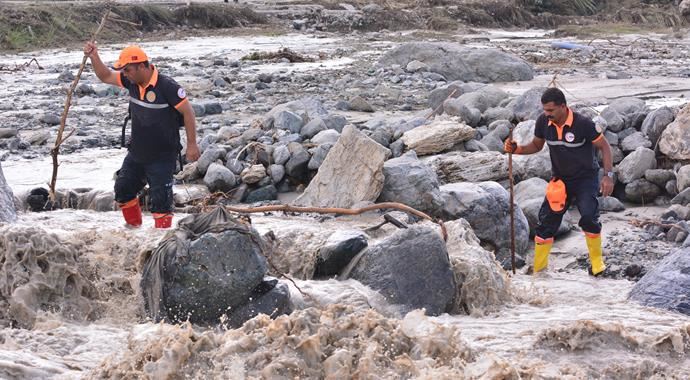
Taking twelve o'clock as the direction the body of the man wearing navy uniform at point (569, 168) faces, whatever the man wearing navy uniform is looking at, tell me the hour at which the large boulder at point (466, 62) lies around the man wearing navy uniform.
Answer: The large boulder is roughly at 4 o'clock from the man wearing navy uniform.

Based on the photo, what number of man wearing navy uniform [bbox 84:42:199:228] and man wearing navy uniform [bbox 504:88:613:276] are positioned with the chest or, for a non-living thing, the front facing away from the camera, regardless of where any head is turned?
0

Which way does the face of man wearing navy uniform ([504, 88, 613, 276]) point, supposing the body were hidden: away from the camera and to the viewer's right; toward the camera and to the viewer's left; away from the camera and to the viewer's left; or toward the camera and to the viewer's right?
toward the camera and to the viewer's left

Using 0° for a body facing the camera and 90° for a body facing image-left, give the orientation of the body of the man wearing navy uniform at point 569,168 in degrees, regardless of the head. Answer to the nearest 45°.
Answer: approximately 45°

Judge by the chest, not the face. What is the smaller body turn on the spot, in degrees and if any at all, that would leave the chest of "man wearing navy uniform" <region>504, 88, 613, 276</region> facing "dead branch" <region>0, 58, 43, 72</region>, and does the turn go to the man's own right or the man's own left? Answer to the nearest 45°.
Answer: approximately 90° to the man's own right

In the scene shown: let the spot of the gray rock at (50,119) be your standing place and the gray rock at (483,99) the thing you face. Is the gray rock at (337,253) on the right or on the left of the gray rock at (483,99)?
right

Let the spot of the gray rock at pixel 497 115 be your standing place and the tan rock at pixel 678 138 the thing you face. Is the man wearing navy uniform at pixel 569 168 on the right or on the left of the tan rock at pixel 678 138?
right

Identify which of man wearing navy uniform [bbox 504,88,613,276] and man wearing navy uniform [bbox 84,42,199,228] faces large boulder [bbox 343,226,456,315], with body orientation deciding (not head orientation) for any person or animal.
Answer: man wearing navy uniform [bbox 504,88,613,276]

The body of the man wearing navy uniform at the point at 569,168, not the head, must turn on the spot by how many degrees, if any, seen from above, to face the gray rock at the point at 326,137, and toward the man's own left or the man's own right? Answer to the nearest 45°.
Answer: approximately 90° to the man's own right
